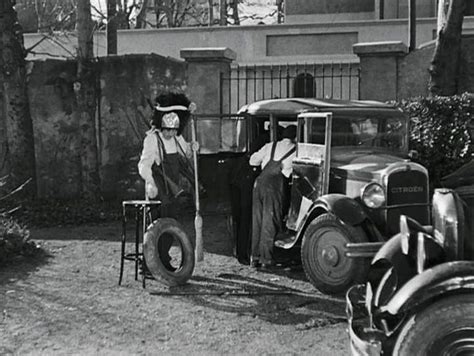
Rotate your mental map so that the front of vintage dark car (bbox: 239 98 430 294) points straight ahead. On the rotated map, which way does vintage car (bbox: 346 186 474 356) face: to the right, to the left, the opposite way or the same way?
to the right

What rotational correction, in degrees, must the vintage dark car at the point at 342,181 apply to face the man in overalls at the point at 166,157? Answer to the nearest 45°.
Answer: approximately 135° to its right

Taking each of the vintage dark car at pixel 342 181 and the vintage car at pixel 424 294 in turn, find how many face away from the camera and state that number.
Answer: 0

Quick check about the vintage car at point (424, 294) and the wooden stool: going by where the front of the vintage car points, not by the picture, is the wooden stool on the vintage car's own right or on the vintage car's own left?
on the vintage car's own right

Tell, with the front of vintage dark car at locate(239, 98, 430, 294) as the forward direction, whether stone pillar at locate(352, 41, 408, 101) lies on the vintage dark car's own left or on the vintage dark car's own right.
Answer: on the vintage dark car's own left

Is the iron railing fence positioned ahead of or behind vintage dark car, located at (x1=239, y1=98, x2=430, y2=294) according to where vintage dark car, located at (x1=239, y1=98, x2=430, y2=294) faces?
behind

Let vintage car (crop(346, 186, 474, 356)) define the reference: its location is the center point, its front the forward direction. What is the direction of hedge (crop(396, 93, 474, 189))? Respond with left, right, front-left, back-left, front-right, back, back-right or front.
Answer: back-right

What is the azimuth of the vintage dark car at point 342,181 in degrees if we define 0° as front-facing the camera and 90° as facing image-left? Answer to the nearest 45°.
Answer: approximately 315°

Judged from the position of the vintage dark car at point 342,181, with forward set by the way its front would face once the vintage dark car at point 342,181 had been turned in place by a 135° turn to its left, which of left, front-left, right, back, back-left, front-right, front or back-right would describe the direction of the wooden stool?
left

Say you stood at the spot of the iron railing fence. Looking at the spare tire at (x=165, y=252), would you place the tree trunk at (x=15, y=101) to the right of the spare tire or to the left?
right

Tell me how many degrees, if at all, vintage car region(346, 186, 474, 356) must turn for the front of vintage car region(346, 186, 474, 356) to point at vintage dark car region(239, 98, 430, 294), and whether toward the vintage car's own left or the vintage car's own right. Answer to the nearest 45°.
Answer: approximately 135° to the vintage car's own right

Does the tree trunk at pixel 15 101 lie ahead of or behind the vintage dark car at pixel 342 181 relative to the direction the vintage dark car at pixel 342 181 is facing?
behind

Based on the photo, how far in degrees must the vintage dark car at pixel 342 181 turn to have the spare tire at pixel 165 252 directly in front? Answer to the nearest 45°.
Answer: approximately 135° to its right

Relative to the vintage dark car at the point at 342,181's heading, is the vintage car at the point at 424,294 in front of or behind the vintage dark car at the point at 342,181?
in front
